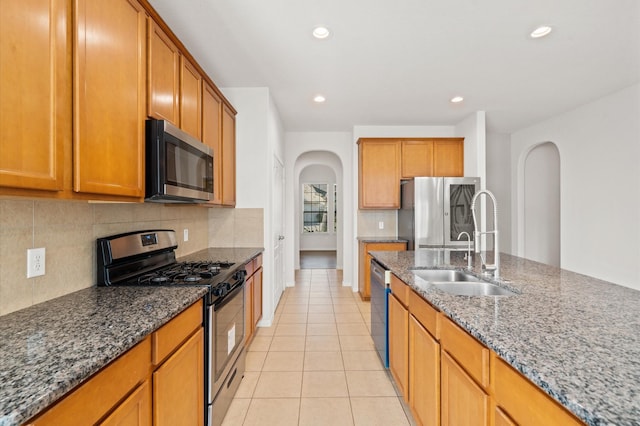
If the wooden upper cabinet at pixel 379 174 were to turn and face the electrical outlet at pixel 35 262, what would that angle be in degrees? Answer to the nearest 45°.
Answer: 0° — it already faces it

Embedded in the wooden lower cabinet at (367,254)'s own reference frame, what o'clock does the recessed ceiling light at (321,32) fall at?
The recessed ceiling light is roughly at 12 o'clock from the wooden lower cabinet.

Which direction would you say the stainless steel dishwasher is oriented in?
to the viewer's left

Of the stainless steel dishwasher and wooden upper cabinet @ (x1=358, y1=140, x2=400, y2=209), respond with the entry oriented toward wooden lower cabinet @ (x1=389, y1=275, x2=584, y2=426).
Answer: the wooden upper cabinet

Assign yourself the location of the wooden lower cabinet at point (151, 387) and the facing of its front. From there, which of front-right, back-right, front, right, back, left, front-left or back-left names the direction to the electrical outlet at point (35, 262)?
back

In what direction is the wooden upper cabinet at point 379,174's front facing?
toward the camera

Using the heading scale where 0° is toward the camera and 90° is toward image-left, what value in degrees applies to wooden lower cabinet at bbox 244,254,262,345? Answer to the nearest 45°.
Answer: approximately 270°

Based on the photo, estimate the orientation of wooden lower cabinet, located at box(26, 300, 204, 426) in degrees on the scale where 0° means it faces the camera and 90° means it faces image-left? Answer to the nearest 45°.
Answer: approximately 315°

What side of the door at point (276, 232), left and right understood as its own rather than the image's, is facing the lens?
right

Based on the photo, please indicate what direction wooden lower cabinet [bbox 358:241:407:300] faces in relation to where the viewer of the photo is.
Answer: facing the viewer

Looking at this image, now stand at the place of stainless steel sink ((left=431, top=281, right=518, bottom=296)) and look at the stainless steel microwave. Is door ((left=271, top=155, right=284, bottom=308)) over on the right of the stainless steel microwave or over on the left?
right

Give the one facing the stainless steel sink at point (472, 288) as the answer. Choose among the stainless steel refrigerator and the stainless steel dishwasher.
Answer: the stainless steel refrigerator

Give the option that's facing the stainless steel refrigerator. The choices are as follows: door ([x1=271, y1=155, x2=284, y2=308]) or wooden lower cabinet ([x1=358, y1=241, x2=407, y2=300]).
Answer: the door

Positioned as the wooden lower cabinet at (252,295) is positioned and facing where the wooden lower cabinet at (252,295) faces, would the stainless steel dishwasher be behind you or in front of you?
in front

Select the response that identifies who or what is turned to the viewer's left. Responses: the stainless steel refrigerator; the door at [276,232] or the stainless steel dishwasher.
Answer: the stainless steel dishwasher
